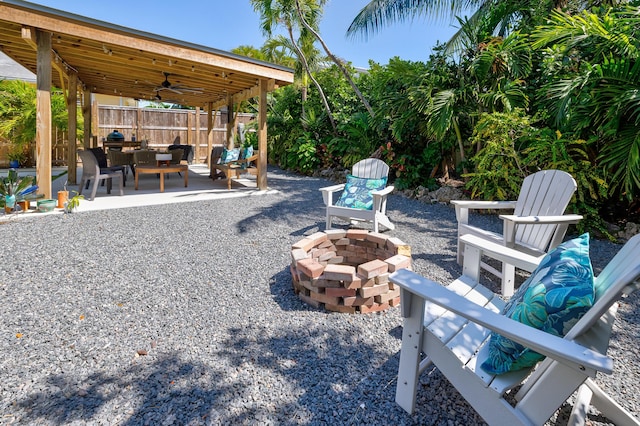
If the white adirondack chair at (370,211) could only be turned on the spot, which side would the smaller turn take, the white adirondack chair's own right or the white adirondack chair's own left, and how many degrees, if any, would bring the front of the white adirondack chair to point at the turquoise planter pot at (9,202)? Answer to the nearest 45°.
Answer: approximately 45° to the white adirondack chair's own right

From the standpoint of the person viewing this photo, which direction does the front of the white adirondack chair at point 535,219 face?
facing the viewer and to the left of the viewer

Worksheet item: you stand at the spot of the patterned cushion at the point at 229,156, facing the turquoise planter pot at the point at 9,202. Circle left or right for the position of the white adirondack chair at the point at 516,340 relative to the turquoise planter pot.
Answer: left

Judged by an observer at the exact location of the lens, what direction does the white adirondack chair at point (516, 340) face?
facing away from the viewer and to the left of the viewer

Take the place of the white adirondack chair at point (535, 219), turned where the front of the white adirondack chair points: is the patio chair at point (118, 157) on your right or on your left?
on your right

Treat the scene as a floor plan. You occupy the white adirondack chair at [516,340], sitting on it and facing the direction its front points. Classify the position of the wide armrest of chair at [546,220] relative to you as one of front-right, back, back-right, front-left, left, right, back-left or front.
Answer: front-right

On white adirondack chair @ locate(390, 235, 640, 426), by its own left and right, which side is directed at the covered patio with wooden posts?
front

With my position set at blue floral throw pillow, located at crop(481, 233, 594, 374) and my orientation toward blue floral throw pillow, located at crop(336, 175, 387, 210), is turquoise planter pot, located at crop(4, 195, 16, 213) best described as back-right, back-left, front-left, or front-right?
front-left

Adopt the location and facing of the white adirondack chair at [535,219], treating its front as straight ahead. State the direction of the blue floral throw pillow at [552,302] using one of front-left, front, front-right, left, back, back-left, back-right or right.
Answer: front-left

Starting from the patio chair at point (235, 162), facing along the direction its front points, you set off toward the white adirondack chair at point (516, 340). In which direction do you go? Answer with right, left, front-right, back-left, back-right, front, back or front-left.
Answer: front-left

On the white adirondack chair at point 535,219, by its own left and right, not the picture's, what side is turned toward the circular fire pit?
front
